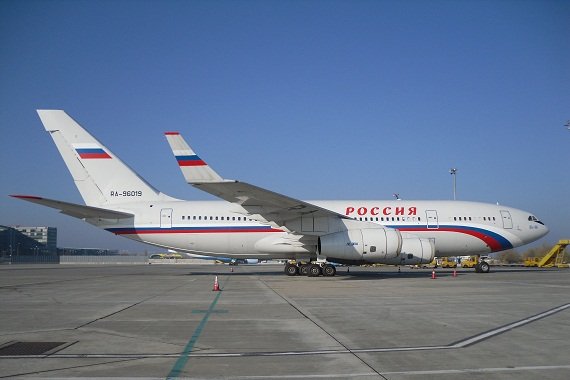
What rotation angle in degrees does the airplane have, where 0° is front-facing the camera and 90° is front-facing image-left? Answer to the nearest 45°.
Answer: approximately 270°
